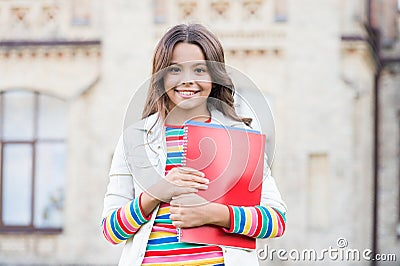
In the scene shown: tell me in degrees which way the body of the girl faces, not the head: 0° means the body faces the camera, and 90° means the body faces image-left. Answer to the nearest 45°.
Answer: approximately 0°
